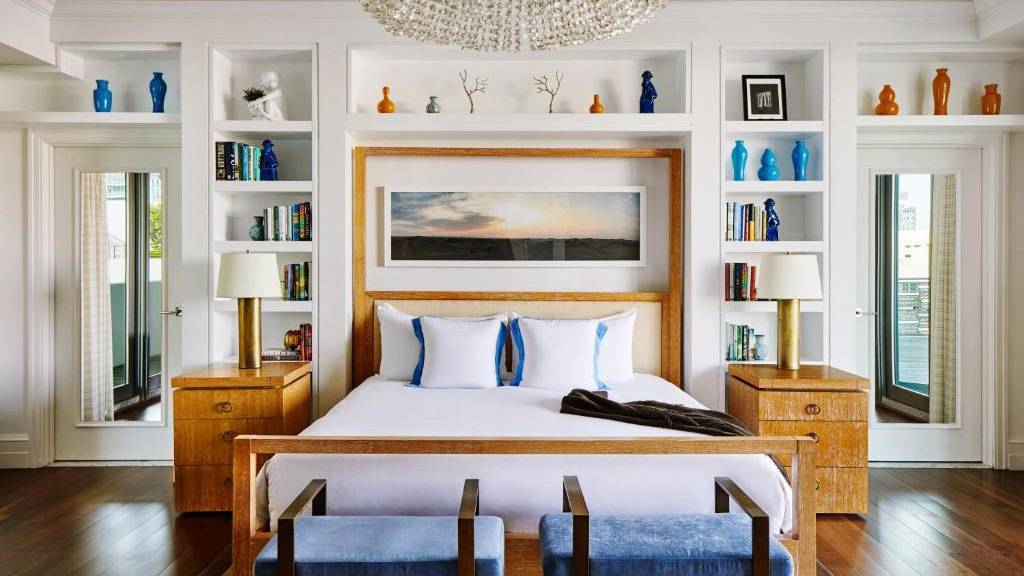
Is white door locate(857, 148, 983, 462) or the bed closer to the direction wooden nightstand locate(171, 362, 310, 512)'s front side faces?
the bed

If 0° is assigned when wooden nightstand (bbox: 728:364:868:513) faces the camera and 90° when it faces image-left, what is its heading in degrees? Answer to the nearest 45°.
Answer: approximately 0°

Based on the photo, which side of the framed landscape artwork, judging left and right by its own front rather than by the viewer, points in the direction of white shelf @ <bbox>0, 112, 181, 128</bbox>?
right

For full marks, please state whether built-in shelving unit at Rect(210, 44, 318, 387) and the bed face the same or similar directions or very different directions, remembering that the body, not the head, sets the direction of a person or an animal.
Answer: same or similar directions

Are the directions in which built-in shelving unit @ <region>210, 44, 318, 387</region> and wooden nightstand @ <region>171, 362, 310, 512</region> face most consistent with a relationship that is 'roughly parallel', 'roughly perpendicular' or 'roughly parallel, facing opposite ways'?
roughly parallel

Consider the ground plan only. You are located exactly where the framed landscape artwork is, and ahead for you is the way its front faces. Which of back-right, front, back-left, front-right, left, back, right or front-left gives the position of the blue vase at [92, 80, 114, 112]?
right

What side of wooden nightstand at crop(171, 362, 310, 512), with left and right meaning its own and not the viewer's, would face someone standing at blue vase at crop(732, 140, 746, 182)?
left

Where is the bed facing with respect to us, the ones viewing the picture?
facing the viewer

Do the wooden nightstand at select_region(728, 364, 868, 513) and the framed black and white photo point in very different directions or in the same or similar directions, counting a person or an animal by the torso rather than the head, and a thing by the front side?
same or similar directions

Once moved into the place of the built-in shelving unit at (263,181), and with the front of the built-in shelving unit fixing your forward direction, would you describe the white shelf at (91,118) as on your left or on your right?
on your right

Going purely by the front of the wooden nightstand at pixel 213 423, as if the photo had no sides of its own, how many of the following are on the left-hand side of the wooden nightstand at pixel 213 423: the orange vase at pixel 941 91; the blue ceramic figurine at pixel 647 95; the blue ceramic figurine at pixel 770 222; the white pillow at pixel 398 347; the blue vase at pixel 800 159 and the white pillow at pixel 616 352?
6

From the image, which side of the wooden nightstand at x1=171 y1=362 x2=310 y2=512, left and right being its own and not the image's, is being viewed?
front

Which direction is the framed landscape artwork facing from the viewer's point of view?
toward the camera
